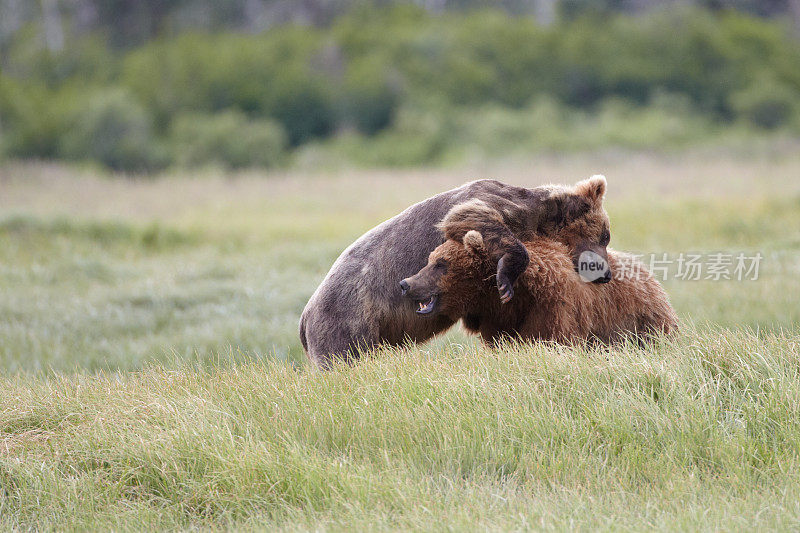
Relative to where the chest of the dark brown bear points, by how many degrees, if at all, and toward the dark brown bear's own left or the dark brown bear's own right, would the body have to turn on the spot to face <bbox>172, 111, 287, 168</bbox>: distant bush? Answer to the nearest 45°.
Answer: approximately 90° to the dark brown bear's own left

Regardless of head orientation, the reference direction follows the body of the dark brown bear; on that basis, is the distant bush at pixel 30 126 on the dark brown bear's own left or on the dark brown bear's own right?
on the dark brown bear's own left

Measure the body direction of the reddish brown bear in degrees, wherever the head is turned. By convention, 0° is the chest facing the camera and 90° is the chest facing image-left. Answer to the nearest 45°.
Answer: approximately 90°

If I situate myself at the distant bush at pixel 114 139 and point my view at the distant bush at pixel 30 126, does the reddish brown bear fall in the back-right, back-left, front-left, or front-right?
back-left

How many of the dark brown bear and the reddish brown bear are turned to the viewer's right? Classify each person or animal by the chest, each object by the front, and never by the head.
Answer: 1

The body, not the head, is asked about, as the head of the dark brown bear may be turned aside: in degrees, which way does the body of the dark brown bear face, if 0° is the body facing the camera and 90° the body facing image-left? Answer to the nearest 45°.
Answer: approximately 270°

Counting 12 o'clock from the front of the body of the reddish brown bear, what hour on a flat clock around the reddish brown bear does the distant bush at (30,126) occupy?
The distant bush is roughly at 2 o'clock from the reddish brown bear.

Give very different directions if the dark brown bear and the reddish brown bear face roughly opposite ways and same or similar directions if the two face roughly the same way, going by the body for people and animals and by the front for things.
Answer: very different directions

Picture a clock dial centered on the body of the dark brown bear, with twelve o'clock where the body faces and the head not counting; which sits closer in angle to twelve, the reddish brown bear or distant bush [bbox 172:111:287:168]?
the reddish brown bear
